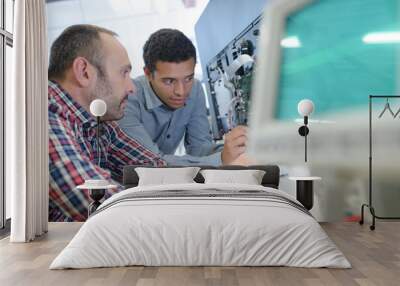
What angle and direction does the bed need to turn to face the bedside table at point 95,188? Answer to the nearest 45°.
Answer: approximately 135° to its right

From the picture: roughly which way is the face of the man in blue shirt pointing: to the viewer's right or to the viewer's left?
to the viewer's right

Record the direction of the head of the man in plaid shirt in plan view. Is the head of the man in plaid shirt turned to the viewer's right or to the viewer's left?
to the viewer's right
